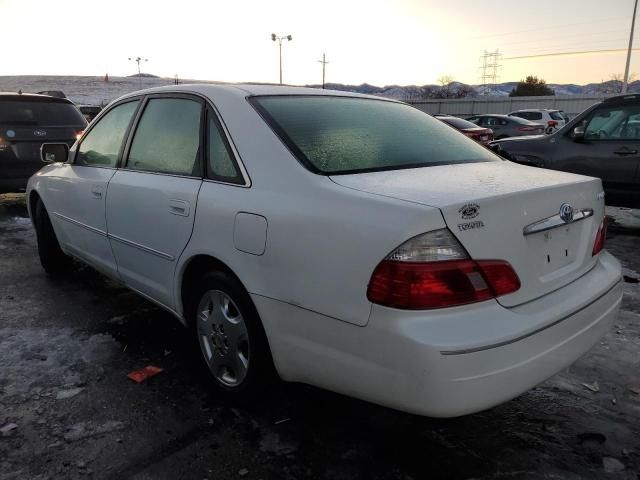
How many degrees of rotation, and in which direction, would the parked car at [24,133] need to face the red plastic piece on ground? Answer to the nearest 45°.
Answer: approximately 180°

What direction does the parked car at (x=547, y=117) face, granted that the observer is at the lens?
facing away from the viewer and to the left of the viewer

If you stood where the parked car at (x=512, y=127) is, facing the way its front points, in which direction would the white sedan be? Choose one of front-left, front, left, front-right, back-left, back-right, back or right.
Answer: back-left

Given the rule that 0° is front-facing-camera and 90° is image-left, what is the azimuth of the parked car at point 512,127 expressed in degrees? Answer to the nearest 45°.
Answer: approximately 135°

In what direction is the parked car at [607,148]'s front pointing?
to the viewer's left

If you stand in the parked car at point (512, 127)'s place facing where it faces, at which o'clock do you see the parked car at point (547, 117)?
the parked car at point (547, 117) is roughly at 2 o'clock from the parked car at point (512, 127).

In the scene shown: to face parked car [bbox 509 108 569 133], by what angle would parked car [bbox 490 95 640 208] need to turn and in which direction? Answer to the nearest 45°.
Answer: approximately 90° to its right

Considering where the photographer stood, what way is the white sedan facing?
facing away from the viewer and to the left of the viewer

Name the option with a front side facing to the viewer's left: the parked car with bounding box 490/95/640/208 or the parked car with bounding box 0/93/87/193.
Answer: the parked car with bounding box 490/95/640/208

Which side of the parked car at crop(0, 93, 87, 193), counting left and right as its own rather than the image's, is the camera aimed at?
back

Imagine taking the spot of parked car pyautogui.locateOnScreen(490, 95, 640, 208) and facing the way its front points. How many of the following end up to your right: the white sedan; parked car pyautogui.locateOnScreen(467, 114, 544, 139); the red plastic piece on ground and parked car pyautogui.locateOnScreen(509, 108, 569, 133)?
2

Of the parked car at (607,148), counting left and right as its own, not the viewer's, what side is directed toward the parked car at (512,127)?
right

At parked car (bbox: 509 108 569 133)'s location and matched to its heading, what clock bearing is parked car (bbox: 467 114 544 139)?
parked car (bbox: 467 114 544 139) is roughly at 8 o'clock from parked car (bbox: 509 108 569 133).
